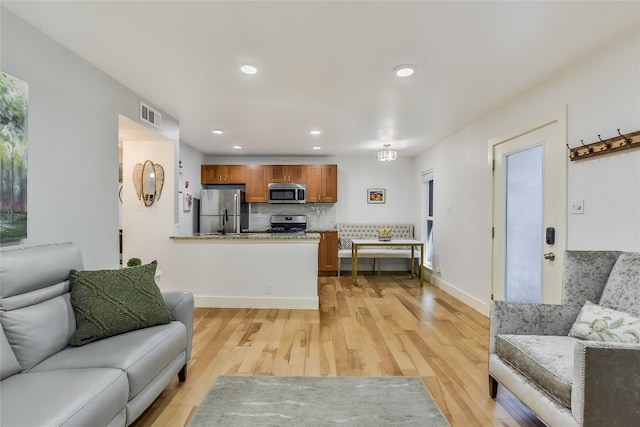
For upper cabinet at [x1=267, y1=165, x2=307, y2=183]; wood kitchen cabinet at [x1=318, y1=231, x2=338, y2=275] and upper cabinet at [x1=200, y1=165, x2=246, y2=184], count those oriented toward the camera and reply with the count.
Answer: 3

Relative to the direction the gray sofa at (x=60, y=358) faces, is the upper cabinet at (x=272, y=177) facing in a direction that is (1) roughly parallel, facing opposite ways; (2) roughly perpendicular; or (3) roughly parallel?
roughly perpendicular

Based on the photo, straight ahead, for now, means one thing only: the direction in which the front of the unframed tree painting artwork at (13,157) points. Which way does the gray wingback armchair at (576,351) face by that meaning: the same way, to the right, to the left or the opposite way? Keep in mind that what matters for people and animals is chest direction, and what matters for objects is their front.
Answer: the opposite way

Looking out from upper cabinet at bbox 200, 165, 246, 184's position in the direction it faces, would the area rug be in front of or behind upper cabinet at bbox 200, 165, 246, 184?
in front

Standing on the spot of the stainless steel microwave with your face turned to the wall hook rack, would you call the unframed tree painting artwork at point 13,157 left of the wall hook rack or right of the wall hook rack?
right

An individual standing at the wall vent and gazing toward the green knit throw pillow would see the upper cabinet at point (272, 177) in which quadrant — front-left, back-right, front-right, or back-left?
back-left

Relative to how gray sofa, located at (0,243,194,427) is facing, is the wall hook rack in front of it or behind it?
in front

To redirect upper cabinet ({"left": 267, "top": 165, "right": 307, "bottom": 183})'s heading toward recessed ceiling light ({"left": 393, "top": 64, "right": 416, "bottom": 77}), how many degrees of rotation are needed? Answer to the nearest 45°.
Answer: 0° — it already faces it

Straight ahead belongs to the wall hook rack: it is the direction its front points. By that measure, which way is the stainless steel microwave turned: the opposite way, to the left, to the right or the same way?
to the left

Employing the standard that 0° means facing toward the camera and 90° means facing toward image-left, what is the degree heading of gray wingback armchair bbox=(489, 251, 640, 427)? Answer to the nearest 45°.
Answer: approximately 45°

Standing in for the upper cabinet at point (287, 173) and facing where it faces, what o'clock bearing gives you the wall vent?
The wall vent is roughly at 1 o'clock from the upper cabinet.

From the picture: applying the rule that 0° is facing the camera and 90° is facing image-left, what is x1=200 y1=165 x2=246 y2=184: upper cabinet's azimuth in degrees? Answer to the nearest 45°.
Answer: approximately 0°

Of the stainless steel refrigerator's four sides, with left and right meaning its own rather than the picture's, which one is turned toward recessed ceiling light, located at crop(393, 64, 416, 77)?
front
